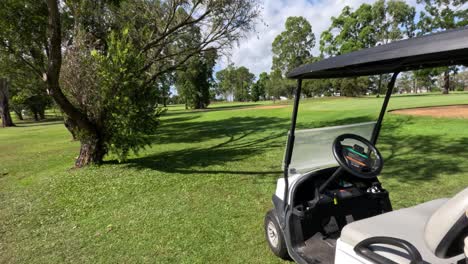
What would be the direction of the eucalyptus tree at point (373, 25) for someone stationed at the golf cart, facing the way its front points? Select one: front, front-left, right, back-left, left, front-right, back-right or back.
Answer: front-right

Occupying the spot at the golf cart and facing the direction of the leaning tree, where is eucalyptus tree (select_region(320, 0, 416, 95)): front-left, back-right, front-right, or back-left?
front-right

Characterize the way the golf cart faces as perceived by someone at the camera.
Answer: facing away from the viewer and to the left of the viewer

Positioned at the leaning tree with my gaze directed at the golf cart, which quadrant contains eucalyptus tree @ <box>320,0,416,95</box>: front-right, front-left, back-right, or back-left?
back-left

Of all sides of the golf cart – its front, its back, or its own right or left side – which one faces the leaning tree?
front
